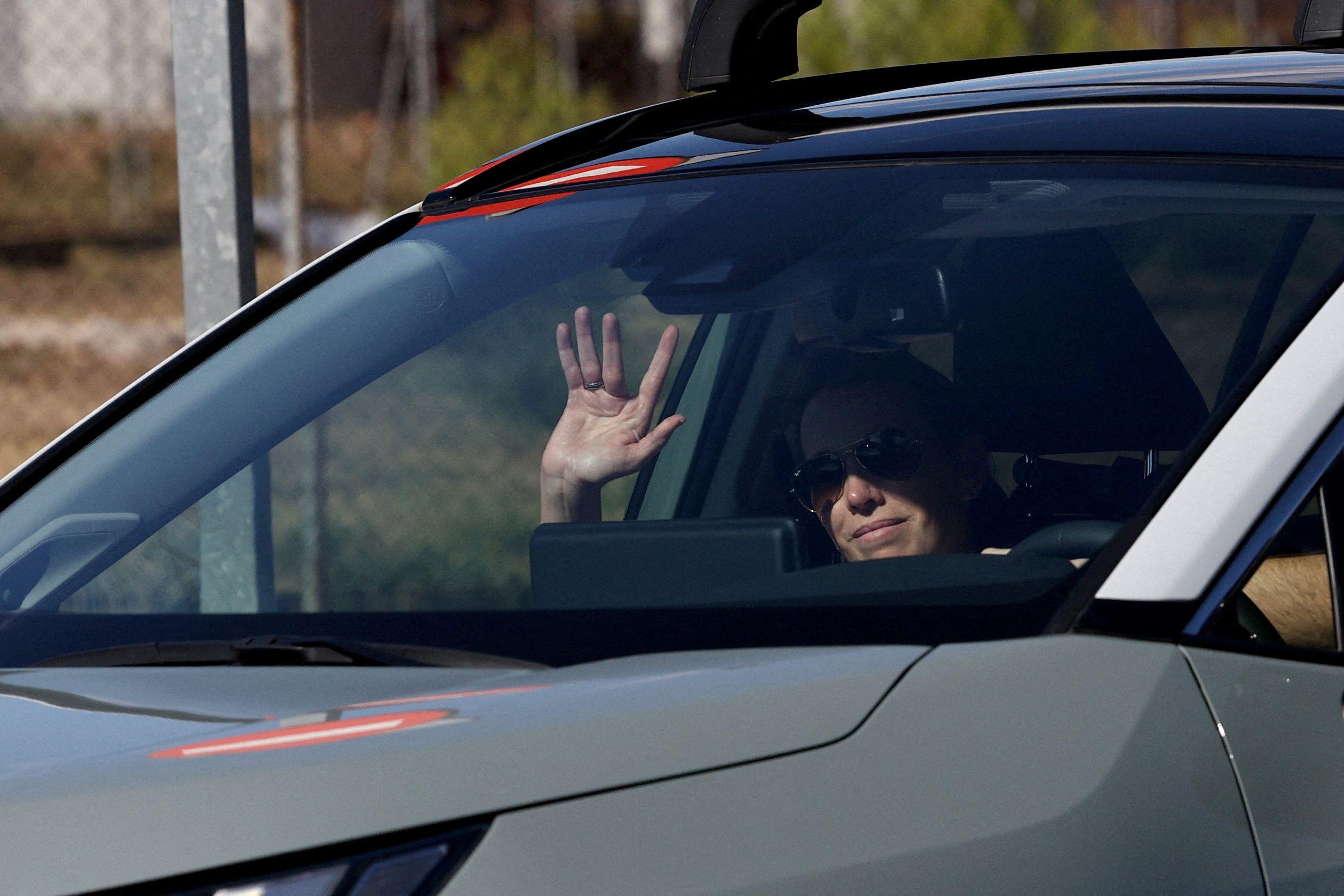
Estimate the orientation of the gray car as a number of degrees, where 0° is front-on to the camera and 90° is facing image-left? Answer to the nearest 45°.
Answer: approximately 45°

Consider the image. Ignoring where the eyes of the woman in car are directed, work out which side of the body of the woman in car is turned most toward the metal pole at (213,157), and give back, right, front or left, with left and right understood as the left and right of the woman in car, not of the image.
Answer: right

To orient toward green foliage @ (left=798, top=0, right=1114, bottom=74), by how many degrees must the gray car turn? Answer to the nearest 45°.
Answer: approximately 135° to its right

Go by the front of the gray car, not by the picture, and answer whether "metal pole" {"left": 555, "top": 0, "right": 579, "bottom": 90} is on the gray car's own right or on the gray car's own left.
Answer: on the gray car's own right

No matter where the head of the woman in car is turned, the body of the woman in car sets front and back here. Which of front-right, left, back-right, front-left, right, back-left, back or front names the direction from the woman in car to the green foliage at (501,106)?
back-right

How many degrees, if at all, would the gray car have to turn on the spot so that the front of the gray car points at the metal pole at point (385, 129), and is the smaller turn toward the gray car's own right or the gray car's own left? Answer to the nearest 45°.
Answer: approximately 135° to the gray car's own right

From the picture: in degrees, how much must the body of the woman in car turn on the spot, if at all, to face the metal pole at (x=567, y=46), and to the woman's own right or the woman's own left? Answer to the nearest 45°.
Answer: approximately 135° to the woman's own right

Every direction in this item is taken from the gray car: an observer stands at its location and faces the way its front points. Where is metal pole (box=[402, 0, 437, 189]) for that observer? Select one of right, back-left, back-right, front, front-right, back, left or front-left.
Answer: back-right

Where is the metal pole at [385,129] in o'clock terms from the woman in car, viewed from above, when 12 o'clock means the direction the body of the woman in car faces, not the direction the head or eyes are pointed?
The metal pole is roughly at 4 o'clock from the woman in car.

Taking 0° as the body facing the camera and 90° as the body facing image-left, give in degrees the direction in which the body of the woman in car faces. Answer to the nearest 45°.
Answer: approximately 45°
